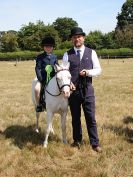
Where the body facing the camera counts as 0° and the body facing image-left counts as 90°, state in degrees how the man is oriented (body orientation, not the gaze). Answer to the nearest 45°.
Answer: approximately 0°

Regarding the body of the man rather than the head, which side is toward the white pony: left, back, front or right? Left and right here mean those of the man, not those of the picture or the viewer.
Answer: right
